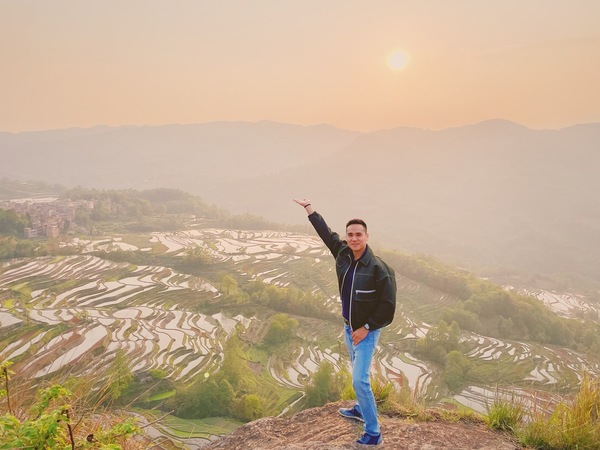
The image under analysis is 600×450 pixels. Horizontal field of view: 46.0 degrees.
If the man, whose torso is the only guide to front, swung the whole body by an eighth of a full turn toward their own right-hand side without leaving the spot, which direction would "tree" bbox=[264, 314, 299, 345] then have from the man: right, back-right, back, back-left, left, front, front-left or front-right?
right

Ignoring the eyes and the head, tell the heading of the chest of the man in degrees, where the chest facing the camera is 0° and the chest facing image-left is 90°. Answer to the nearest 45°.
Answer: approximately 45°
